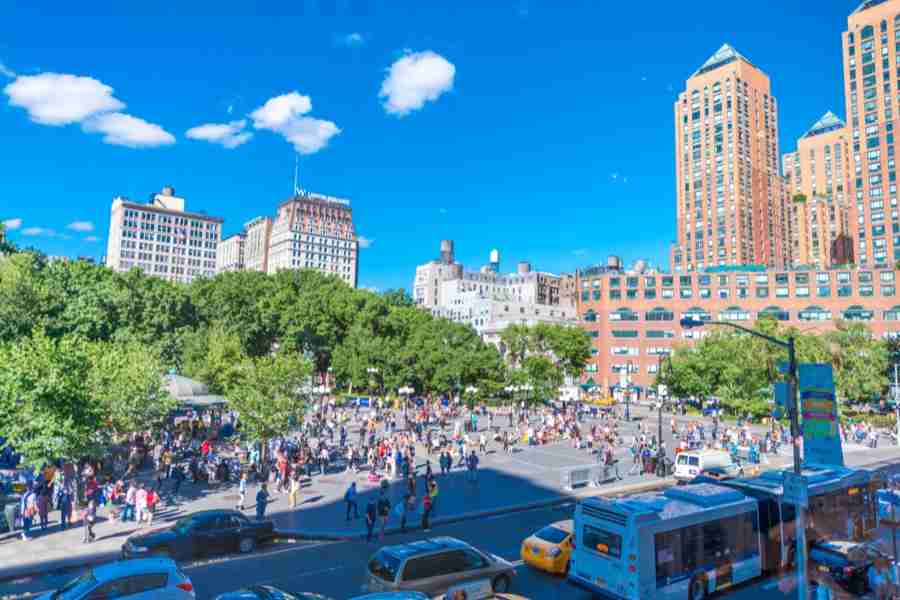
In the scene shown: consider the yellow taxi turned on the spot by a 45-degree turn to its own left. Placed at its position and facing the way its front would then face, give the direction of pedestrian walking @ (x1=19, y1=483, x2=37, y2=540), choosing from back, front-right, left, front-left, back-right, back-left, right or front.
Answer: right

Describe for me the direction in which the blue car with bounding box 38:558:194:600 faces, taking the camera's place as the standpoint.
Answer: facing to the left of the viewer

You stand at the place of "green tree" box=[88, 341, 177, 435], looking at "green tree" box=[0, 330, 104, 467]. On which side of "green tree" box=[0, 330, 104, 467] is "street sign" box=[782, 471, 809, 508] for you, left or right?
left

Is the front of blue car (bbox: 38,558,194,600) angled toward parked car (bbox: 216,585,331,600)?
no

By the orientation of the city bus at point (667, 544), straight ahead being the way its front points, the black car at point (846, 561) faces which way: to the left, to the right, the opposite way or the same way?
the same way

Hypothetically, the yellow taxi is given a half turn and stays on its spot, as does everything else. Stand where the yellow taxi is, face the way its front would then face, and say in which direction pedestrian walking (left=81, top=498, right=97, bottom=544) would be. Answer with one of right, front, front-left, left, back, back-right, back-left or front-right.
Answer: back-left

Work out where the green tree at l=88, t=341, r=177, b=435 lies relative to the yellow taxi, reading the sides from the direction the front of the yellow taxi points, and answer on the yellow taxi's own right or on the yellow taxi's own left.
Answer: on the yellow taxi's own right

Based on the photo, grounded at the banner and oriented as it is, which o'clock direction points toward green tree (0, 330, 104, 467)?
The green tree is roughly at 2 o'clock from the banner.

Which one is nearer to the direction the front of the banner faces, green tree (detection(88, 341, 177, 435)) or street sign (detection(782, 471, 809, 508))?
the street sign

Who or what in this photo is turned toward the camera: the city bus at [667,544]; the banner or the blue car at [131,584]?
the banner

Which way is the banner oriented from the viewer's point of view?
toward the camera
